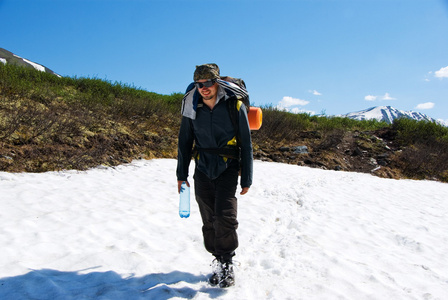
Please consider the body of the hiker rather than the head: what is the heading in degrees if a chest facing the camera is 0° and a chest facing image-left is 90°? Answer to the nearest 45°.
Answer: approximately 0°
